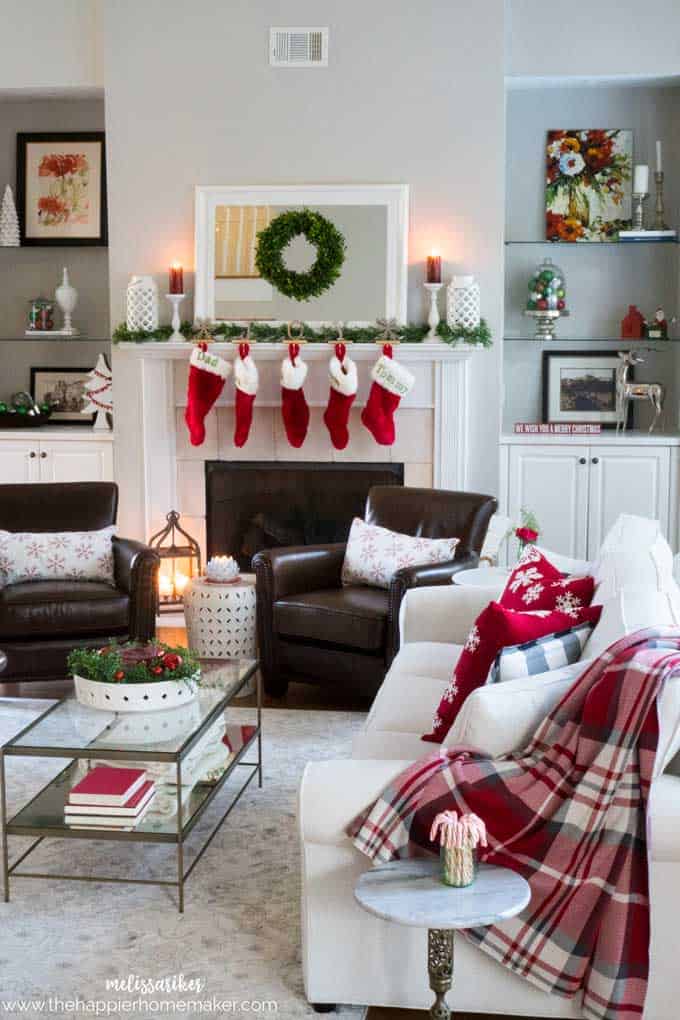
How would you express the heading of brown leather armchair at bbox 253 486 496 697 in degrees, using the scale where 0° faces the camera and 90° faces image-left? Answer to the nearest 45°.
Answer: approximately 45°

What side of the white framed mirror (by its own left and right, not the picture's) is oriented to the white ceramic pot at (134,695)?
front

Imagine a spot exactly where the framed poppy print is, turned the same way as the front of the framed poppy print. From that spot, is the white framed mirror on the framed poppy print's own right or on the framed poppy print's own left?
on the framed poppy print's own left

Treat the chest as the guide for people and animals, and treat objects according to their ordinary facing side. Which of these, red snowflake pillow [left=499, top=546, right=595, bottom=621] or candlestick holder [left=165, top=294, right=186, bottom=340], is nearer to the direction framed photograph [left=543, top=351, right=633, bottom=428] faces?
the red snowflake pillow

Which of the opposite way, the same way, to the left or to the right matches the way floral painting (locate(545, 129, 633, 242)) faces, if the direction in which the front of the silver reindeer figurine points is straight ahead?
to the left

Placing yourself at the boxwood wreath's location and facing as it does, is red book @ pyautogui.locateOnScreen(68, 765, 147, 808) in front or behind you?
in front

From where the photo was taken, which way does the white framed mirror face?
toward the camera

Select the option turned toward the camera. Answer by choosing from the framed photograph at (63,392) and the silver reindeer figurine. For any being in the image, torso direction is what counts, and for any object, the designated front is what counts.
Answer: the framed photograph

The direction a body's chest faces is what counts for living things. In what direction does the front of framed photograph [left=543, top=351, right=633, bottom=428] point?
toward the camera

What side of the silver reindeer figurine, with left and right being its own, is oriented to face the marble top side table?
left

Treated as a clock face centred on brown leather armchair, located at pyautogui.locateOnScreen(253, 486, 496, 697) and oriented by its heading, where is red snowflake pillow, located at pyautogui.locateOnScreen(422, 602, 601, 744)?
The red snowflake pillow is roughly at 10 o'clock from the brown leather armchair.

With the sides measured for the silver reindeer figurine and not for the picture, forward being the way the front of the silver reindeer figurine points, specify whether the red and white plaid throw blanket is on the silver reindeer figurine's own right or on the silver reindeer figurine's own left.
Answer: on the silver reindeer figurine's own left

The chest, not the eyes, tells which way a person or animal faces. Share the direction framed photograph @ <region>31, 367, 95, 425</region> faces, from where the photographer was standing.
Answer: facing the viewer

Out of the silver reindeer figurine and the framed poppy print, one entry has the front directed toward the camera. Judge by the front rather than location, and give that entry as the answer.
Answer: the framed poppy print

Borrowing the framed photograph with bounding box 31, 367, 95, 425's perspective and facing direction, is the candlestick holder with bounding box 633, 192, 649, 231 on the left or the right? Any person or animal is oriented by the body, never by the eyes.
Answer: on its left

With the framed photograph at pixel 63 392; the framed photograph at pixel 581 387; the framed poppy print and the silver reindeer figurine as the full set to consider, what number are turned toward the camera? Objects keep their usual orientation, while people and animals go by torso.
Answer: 3

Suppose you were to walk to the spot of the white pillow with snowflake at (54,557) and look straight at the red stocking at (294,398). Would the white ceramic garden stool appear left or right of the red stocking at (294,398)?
right

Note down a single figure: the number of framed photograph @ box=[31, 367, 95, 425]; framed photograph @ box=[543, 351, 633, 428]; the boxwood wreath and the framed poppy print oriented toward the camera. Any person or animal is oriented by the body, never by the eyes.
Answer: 4

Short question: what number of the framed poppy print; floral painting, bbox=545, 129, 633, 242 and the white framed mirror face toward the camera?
3
